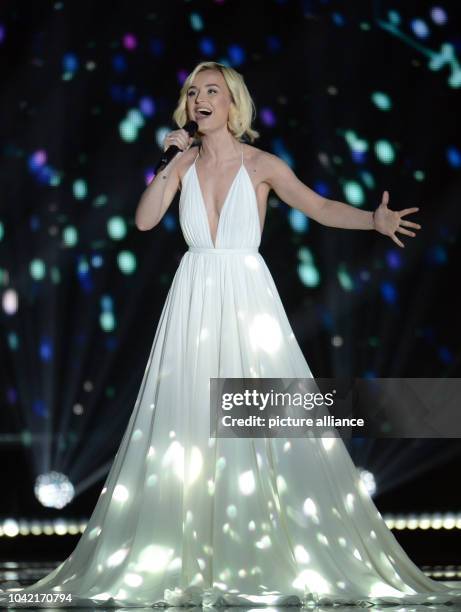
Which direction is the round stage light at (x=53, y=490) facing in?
toward the camera
